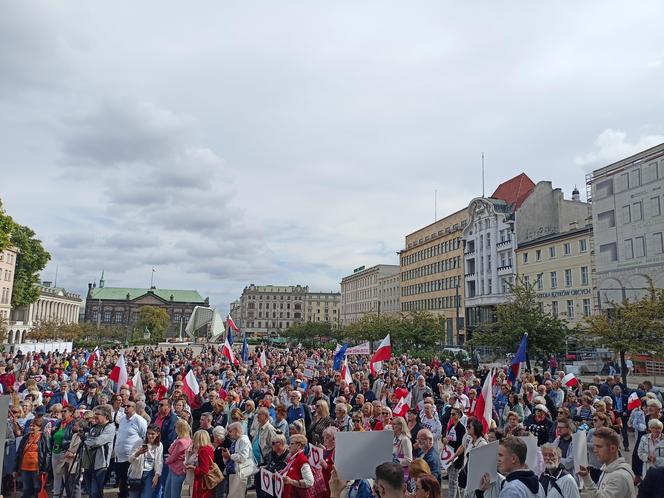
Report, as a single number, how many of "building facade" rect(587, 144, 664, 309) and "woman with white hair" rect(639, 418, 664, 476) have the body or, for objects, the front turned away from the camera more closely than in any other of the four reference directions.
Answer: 0

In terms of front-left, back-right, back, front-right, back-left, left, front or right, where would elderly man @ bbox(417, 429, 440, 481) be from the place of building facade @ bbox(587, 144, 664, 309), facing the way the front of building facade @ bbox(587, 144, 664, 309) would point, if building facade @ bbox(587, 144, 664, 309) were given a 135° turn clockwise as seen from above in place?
back

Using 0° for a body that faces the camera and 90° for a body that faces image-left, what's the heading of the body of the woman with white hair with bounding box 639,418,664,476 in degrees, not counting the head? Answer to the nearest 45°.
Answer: approximately 45°

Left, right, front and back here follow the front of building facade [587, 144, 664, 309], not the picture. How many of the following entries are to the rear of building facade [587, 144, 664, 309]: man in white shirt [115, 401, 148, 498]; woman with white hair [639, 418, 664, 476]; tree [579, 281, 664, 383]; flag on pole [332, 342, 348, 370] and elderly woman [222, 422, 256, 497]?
0

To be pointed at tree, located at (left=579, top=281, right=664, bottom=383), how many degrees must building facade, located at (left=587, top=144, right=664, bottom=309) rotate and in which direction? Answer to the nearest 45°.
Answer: approximately 45° to its left

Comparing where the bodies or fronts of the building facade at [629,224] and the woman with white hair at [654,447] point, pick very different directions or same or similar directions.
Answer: same or similar directions

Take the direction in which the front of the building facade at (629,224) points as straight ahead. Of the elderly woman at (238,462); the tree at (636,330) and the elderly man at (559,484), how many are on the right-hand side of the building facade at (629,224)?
0

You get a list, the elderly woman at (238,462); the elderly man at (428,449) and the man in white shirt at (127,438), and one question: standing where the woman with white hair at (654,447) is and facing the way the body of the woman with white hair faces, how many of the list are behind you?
0

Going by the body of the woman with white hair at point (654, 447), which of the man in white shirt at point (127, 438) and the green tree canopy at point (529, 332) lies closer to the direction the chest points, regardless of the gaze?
the man in white shirt

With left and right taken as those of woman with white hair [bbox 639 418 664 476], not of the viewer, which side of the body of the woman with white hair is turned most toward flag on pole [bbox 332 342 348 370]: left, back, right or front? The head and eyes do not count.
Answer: right

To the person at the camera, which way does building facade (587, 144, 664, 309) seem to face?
facing the viewer and to the left of the viewer

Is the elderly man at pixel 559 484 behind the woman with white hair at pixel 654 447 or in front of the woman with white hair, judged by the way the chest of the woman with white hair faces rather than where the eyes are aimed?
in front

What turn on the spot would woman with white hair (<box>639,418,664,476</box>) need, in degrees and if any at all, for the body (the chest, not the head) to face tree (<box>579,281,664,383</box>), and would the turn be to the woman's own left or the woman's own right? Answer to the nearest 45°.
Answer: approximately 135° to the woman's own right

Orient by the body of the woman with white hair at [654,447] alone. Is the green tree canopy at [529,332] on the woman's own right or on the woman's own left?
on the woman's own right

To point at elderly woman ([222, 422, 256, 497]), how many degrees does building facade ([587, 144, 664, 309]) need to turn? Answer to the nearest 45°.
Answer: approximately 45° to its left

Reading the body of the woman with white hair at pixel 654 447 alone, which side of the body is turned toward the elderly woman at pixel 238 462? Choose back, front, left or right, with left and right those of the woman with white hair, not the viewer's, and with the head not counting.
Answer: front

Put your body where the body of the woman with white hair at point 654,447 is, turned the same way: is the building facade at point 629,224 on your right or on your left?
on your right

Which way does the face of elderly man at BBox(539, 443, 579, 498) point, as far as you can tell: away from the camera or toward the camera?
toward the camera
